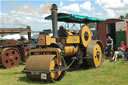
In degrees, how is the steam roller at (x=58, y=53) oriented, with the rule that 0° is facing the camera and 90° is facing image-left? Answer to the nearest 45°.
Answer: approximately 45°
